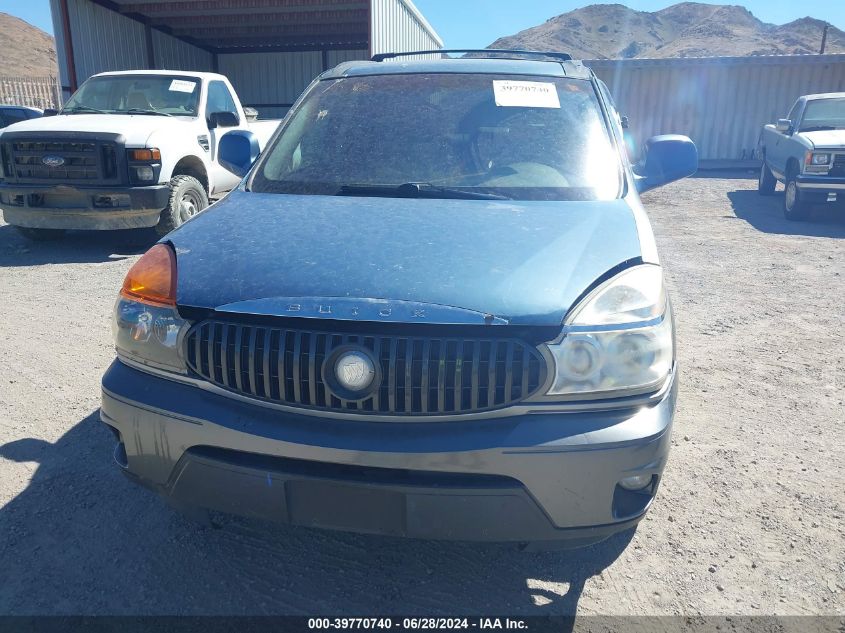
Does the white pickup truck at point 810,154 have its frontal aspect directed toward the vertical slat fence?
no

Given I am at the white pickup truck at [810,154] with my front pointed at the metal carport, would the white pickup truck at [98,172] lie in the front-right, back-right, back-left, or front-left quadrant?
front-left

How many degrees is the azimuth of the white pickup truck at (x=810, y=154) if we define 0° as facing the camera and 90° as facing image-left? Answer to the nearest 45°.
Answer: approximately 315°

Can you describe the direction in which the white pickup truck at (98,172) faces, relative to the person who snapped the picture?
facing the viewer and to the left of the viewer

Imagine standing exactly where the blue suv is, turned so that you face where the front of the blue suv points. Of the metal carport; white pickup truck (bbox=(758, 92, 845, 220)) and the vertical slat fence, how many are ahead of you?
0

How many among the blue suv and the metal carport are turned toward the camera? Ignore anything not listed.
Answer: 2

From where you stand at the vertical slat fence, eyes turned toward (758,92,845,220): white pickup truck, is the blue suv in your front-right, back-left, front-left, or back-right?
front-right

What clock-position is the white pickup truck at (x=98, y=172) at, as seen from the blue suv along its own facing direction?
The white pickup truck is roughly at 5 o'clock from the blue suv.

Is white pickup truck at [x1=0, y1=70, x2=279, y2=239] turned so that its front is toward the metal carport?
no

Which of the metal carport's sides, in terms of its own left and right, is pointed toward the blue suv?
front

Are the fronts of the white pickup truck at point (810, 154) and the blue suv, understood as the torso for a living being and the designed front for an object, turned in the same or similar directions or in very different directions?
same or similar directions

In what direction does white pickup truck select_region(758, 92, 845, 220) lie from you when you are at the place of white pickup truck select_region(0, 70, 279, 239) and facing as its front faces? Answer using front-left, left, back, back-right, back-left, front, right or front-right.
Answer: back-left

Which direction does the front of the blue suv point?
toward the camera

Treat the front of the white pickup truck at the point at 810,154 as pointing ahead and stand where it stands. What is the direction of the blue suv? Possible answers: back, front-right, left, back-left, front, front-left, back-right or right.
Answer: front-right

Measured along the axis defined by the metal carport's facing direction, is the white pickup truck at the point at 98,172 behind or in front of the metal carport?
in front

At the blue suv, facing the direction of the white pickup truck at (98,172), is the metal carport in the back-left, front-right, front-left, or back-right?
front-right

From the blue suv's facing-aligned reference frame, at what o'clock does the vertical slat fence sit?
The vertical slat fence is roughly at 5 o'clock from the blue suv.

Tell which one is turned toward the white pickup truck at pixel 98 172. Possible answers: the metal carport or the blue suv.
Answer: the metal carport

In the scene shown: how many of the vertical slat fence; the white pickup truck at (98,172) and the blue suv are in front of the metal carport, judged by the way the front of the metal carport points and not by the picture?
2

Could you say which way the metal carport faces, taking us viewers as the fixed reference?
facing the viewer

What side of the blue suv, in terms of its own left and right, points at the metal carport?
back

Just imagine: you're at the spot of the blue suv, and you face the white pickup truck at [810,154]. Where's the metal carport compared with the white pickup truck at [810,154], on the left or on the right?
left
